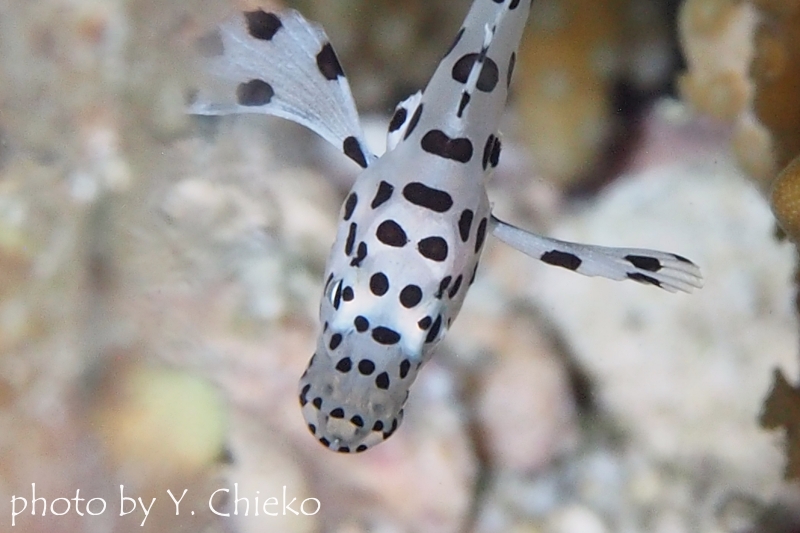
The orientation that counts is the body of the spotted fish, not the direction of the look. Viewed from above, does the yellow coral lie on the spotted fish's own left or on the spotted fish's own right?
on the spotted fish's own left

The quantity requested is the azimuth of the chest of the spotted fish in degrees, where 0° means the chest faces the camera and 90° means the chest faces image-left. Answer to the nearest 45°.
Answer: approximately 0°
